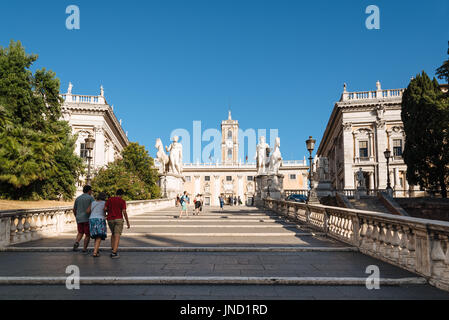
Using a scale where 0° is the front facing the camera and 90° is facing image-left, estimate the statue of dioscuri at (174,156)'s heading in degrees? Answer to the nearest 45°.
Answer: approximately 0°

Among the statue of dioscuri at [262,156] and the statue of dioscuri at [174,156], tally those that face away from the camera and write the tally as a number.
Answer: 0

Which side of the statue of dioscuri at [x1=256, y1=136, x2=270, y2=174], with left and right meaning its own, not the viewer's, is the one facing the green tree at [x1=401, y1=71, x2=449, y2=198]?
left

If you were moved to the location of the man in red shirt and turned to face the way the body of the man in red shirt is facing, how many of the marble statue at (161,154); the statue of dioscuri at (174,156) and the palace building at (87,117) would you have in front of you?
3

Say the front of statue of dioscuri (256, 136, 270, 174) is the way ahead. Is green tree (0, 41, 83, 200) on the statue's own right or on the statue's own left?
on the statue's own right

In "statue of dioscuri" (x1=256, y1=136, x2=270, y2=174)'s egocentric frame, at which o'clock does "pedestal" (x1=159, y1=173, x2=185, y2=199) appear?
The pedestal is roughly at 4 o'clock from the statue of dioscuri.

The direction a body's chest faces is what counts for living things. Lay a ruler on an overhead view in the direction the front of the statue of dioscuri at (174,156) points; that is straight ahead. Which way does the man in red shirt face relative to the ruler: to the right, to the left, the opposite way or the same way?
the opposite way

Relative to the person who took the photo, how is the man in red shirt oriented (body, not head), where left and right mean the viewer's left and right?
facing away from the viewer

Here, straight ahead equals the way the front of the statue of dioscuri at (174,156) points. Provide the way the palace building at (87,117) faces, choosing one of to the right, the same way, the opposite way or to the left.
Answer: to the left

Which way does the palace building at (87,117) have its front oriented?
to the viewer's right

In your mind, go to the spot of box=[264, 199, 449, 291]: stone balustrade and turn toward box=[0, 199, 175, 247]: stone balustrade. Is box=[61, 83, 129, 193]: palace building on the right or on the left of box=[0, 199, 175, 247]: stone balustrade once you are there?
right

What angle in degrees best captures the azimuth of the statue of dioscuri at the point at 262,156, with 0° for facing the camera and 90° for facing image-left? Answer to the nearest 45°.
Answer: approximately 0°

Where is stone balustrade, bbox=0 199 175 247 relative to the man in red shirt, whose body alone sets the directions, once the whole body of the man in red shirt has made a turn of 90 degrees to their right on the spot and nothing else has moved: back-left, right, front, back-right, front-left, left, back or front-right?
back-left

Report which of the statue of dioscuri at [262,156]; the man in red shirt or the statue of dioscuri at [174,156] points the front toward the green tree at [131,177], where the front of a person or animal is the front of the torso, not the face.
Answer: the man in red shirt
